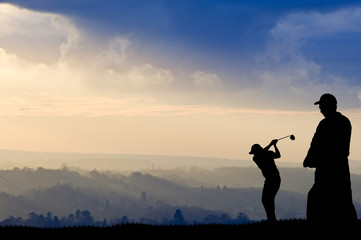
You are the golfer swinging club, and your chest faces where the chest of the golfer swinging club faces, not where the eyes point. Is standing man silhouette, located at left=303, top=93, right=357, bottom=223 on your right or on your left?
on your left

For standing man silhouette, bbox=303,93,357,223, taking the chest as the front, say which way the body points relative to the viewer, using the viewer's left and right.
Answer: facing to the left of the viewer
